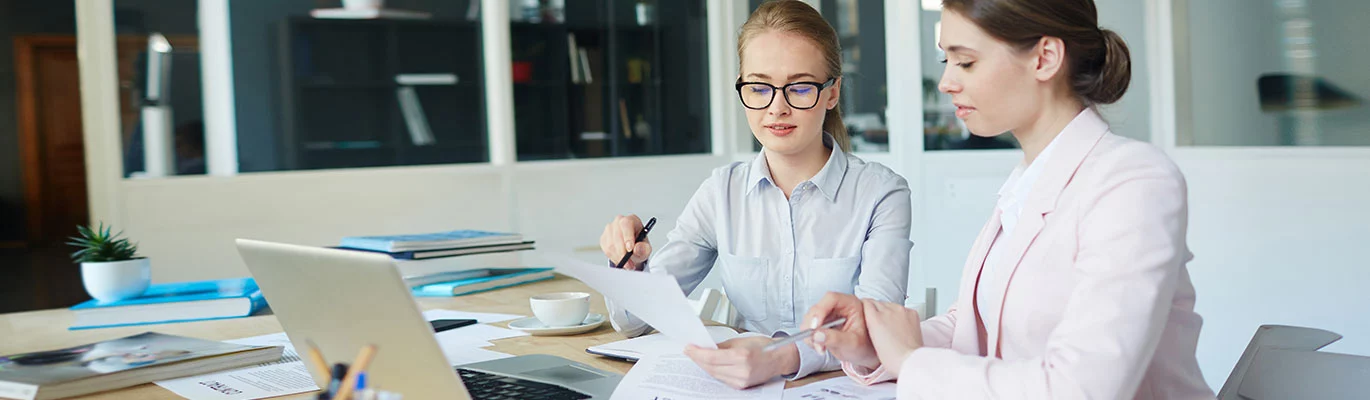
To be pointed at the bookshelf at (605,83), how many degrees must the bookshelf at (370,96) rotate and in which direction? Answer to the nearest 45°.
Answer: approximately 45° to its left

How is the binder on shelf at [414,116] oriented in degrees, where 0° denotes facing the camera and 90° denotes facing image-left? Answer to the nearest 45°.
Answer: approximately 0°

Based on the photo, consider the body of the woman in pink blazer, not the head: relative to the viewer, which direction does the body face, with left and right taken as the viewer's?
facing to the left of the viewer

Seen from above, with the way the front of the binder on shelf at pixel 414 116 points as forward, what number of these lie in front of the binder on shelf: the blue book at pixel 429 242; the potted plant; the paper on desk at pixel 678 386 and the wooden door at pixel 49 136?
3

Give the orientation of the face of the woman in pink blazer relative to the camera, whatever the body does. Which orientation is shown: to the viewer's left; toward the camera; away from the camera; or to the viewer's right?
to the viewer's left

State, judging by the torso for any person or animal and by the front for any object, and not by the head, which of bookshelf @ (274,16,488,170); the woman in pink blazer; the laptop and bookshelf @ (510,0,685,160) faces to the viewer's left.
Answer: the woman in pink blazer

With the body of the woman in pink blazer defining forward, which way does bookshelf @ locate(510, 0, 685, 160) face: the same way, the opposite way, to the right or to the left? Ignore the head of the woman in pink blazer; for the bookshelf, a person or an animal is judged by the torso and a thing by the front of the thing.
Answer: to the left
